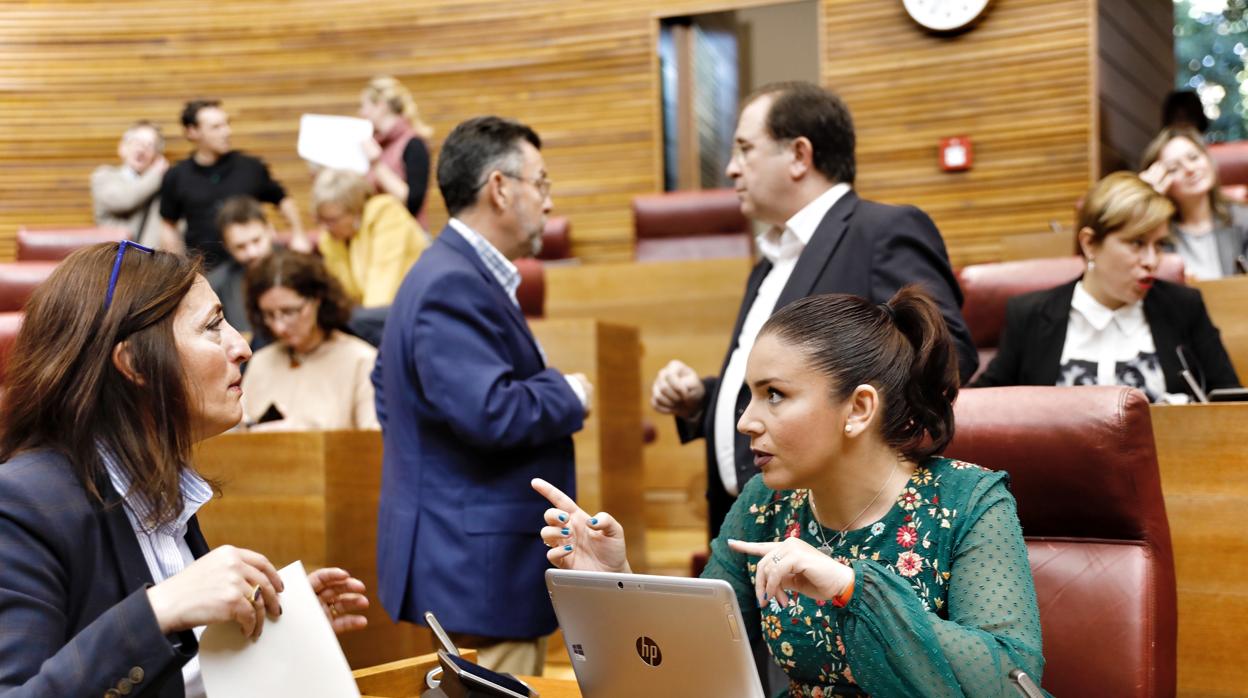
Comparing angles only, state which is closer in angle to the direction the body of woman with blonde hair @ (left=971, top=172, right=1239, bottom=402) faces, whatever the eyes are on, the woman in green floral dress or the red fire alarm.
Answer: the woman in green floral dress

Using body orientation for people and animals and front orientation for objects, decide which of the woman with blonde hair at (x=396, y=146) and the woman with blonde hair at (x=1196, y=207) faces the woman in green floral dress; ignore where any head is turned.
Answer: the woman with blonde hair at (x=1196, y=207)

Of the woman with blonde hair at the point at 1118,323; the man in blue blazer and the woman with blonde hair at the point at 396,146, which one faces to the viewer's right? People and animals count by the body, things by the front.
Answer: the man in blue blazer

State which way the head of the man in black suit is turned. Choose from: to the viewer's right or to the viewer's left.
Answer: to the viewer's left

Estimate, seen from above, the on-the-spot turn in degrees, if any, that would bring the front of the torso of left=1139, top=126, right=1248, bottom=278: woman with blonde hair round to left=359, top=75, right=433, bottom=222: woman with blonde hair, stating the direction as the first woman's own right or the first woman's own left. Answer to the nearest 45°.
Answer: approximately 90° to the first woman's own right

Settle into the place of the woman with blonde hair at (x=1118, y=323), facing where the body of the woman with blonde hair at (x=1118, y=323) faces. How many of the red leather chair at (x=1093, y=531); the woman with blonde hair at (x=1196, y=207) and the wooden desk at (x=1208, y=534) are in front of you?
2

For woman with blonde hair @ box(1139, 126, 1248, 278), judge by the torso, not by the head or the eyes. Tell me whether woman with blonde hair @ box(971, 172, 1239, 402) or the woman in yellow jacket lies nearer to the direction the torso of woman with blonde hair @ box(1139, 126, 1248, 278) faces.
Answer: the woman with blonde hair

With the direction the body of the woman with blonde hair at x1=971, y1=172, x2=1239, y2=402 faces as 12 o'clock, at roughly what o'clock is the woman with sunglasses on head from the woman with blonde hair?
The woman with sunglasses on head is roughly at 1 o'clock from the woman with blonde hair.

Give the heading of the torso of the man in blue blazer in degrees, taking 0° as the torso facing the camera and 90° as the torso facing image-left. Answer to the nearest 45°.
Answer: approximately 270°

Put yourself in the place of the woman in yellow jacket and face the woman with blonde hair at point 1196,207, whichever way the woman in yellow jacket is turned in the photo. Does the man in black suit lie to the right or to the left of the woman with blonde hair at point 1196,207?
right
